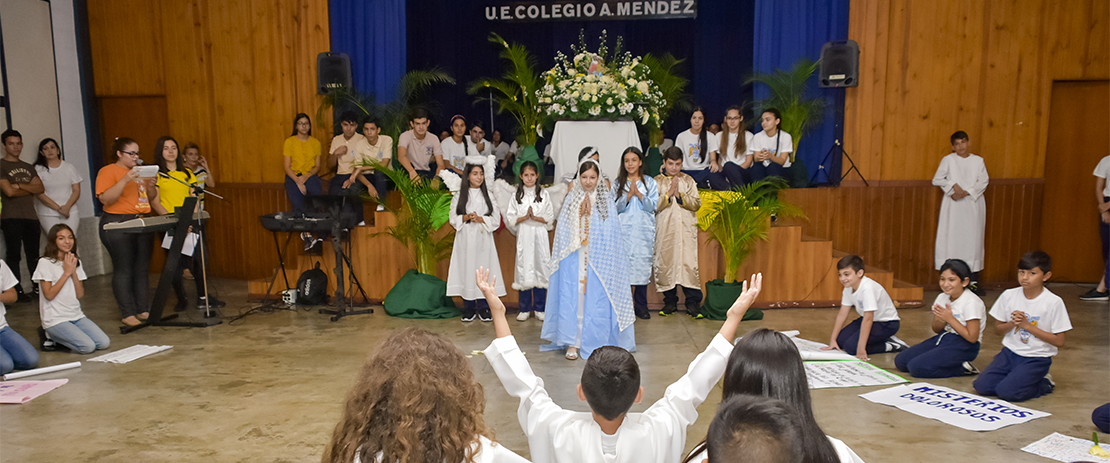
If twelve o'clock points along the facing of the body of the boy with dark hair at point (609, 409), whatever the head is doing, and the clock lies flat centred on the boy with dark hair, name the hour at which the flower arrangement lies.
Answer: The flower arrangement is roughly at 12 o'clock from the boy with dark hair.

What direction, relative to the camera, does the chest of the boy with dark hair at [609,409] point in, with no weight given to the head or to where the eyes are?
away from the camera

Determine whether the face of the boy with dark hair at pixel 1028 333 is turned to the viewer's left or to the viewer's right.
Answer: to the viewer's left

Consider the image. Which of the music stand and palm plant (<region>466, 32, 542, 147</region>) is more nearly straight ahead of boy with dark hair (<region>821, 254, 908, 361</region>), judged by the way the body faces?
the music stand

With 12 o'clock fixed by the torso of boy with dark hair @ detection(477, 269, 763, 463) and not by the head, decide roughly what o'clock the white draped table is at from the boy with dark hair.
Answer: The white draped table is roughly at 12 o'clock from the boy with dark hair.

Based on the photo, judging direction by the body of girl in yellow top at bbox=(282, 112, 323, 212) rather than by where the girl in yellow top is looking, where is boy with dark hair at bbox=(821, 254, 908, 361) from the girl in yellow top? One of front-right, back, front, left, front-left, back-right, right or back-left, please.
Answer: front-left

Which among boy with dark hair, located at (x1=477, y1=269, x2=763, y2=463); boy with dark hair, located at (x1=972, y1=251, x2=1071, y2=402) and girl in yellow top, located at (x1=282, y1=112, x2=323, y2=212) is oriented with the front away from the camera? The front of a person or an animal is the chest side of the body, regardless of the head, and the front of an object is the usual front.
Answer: boy with dark hair, located at (x1=477, y1=269, x2=763, y2=463)

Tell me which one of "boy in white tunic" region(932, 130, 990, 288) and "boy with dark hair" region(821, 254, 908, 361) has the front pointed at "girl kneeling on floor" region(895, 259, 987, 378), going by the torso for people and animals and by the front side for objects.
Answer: the boy in white tunic

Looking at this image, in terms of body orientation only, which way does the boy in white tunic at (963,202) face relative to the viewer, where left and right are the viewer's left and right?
facing the viewer

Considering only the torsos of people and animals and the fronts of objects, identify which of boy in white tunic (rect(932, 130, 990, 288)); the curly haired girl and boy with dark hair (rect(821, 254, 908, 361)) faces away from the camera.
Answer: the curly haired girl

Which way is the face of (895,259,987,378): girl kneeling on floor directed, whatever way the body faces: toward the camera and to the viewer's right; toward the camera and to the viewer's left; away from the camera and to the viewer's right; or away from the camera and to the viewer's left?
toward the camera and to the viewer's left

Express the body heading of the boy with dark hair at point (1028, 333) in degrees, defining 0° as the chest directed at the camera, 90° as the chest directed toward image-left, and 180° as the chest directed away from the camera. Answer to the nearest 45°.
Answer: approximately 45°

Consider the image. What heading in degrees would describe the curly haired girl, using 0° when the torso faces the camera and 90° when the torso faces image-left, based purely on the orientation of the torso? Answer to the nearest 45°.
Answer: approximately 180°

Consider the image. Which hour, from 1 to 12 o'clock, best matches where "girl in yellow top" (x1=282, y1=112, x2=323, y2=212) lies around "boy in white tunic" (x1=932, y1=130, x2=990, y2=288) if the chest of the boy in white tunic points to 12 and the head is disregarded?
The girl in yellow top is roughly at 2 o'clock from the boy in white tunic.

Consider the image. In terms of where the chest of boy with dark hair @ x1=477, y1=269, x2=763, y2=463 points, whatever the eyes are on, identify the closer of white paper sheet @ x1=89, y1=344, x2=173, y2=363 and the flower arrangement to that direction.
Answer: the flower arrangement

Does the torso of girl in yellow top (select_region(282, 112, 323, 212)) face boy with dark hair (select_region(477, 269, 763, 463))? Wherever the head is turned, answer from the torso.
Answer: yes

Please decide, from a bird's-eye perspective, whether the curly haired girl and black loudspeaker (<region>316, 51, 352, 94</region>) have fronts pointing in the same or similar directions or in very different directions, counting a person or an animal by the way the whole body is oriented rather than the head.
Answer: very different directions
